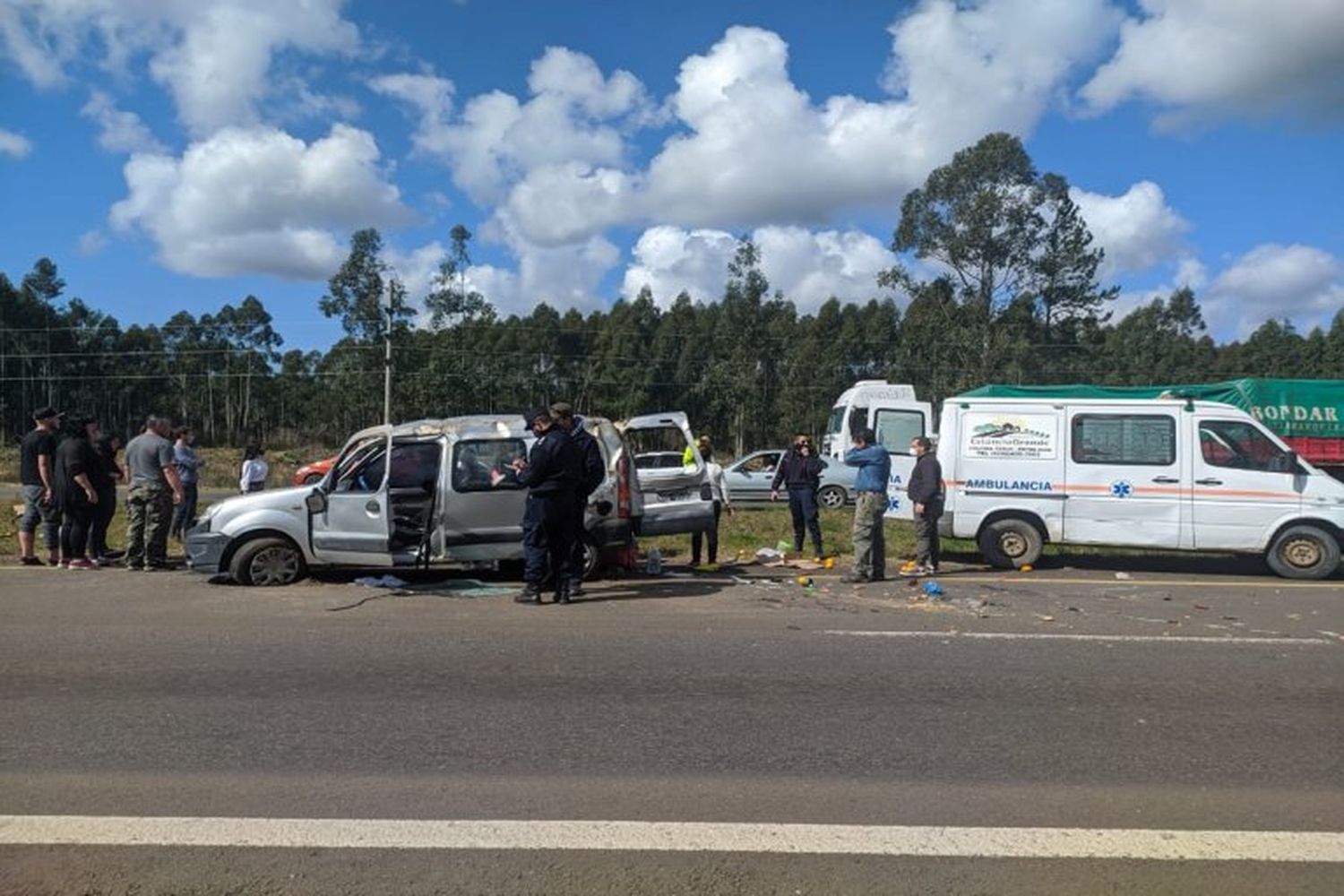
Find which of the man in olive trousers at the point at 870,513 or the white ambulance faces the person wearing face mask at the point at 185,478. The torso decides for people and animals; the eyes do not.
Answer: the man in olive trousers

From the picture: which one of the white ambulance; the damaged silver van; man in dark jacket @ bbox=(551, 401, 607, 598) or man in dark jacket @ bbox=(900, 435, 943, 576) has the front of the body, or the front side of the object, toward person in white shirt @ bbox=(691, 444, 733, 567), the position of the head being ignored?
man in dark jacket @ bbox=(900, 435, 943, 576)

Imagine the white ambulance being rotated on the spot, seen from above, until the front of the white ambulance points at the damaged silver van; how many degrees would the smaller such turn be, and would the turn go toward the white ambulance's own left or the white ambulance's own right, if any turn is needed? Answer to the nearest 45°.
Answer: approximately 135° to the white ambulance's own right

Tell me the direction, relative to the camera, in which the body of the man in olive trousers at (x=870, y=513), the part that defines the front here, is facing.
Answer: to the viewer's left

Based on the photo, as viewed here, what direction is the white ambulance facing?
to the viewer's right

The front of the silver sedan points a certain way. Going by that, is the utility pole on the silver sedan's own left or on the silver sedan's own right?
on the silver sedan's own right

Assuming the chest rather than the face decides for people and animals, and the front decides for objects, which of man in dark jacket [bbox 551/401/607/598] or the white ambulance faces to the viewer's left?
the man in dark jacket

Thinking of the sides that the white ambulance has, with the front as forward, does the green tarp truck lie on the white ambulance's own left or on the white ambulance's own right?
on the white ambulance's own left

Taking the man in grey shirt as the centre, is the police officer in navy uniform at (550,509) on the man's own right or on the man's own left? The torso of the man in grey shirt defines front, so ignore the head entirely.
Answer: on the man's own right

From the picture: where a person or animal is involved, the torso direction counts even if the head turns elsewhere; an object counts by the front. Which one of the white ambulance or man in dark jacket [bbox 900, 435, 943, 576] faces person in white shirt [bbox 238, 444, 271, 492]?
the man in dark jacket

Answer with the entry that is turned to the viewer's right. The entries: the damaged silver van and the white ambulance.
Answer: the white ambulance

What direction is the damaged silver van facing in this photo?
to the viewer's left

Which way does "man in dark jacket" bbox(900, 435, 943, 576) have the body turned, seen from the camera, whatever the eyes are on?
to the viewer's left

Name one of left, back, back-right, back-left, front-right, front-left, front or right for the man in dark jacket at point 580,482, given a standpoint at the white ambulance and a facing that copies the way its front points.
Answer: back-right
